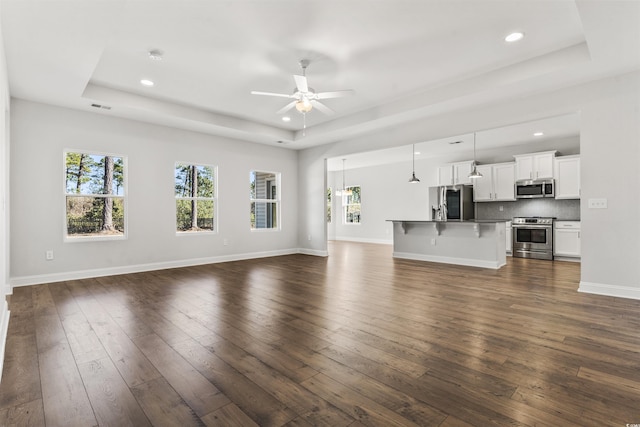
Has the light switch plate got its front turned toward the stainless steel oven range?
no

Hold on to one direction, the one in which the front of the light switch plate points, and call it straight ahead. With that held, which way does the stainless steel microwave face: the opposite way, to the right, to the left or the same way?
the same way

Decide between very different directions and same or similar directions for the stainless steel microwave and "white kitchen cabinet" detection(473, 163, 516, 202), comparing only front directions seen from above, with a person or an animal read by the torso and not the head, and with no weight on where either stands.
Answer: same or similar directions

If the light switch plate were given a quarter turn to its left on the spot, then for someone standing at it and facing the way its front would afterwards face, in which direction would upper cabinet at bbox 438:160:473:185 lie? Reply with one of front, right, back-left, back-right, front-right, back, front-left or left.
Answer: back-left

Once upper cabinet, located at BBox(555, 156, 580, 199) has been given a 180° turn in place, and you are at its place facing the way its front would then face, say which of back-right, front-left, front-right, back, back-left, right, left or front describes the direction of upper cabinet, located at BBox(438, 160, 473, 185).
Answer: left

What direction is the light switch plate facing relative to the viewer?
toward the camera

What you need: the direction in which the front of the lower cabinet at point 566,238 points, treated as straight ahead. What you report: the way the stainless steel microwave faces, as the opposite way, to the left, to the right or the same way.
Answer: the same way

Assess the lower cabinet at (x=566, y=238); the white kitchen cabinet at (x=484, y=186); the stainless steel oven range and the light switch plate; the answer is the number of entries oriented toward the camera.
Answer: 4

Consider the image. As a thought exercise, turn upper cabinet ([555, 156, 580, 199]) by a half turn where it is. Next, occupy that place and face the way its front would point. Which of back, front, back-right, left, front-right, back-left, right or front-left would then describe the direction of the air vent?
back-left

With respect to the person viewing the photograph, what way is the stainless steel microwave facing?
facing the viewer

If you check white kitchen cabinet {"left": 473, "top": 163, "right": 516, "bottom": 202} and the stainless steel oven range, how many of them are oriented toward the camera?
2

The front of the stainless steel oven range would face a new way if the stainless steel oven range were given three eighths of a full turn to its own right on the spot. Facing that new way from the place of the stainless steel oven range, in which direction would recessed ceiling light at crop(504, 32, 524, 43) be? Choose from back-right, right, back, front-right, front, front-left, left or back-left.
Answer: back-left

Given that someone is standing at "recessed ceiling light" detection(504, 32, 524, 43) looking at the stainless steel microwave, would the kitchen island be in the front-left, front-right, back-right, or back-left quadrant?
front-left

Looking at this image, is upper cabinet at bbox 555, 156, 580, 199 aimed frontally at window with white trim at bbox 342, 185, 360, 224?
no

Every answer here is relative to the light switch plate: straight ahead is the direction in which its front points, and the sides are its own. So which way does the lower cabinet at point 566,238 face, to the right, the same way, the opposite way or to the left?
the same way

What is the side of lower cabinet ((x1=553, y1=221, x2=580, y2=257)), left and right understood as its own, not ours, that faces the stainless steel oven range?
right

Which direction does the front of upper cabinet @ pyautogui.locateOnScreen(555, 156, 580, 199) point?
toward the camera

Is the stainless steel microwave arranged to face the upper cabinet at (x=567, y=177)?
no

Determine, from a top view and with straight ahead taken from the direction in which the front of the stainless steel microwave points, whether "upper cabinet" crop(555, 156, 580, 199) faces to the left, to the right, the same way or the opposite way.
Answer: the same way

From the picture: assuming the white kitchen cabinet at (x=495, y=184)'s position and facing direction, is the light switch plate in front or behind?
in front

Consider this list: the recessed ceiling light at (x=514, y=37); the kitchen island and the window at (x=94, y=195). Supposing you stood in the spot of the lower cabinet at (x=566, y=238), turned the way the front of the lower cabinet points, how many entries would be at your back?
0

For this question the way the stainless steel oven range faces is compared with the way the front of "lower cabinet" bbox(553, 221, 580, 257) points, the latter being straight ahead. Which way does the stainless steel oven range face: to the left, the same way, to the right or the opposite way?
the same way

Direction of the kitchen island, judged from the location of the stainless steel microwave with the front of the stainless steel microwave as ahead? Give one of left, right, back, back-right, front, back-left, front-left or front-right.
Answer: front-right
